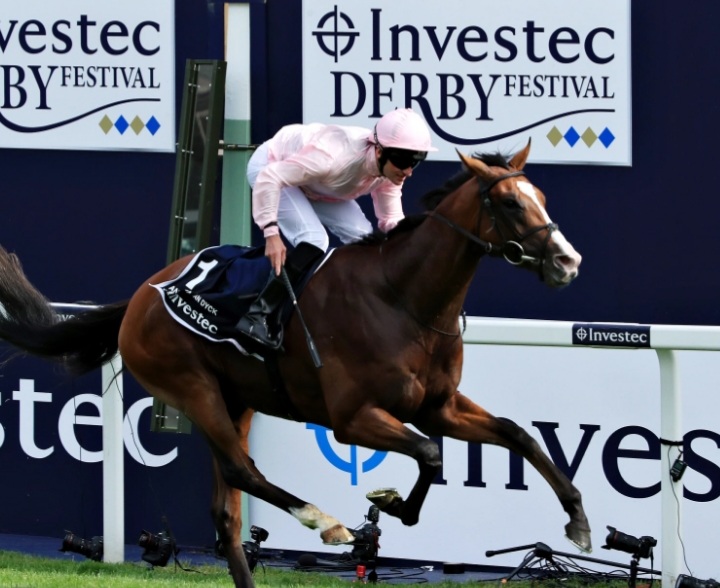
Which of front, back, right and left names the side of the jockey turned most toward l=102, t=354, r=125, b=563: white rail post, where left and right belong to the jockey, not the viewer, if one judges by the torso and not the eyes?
back

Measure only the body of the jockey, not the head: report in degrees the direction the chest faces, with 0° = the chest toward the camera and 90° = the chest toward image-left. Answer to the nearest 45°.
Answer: approximately 315°

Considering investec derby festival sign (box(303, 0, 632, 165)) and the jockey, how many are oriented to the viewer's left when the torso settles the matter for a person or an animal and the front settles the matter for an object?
0

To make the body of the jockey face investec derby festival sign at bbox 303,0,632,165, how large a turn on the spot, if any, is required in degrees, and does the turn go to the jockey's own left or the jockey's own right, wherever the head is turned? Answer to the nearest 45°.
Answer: approximately 90° to the jockey's own left

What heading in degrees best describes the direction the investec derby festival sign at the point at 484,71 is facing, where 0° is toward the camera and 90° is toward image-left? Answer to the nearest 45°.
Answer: approximately 0°

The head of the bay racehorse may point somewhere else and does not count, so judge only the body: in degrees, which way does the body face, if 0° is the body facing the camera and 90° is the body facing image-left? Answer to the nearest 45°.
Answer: approximately 315°

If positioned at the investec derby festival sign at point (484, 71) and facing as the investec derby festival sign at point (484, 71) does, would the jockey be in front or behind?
in front

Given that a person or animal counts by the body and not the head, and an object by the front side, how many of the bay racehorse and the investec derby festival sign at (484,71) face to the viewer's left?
0

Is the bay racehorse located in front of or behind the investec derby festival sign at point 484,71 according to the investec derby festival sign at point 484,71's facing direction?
in front

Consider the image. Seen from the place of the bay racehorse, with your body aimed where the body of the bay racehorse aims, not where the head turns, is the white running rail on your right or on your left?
on your left
